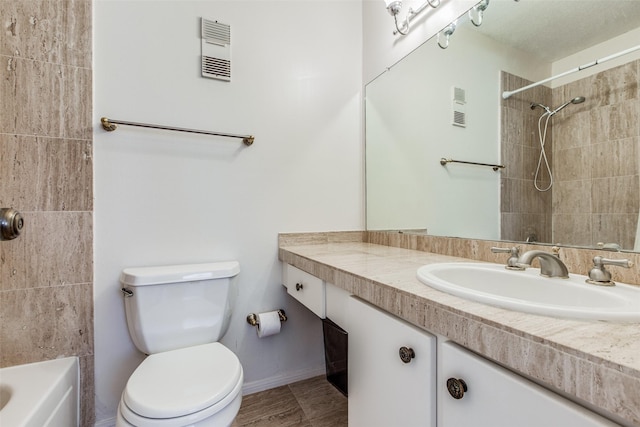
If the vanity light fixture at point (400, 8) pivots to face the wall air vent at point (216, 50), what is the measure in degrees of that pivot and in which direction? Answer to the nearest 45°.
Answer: approximately 45° to its right

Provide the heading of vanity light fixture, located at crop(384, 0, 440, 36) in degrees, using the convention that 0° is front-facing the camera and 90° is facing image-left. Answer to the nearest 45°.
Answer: approximately 45°

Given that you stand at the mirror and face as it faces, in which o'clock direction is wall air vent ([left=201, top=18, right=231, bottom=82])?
The wall air vent is roughly at 1 o'clock from the mirror.
